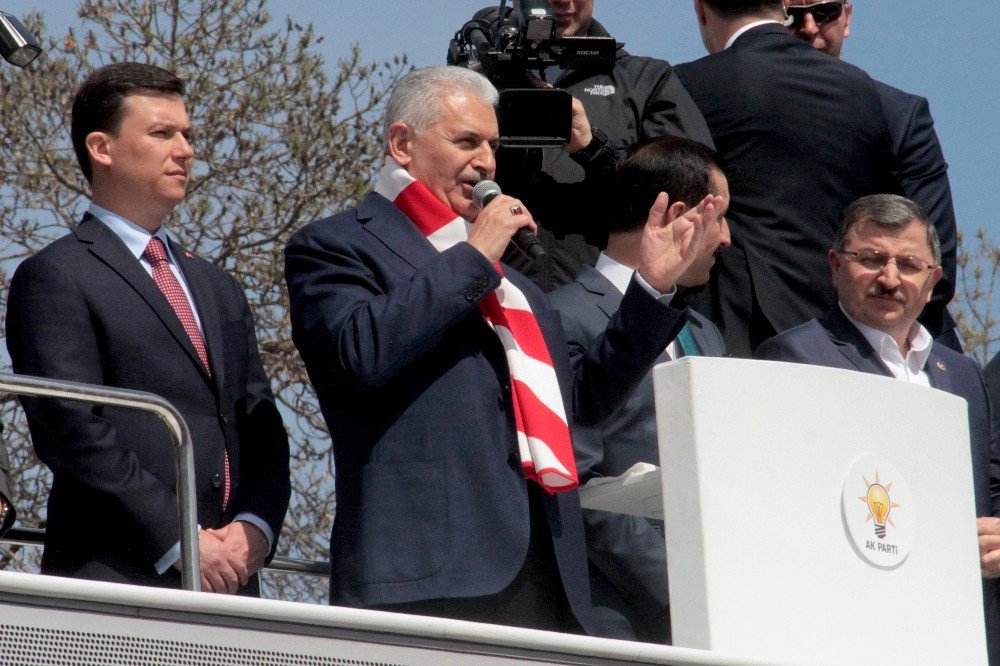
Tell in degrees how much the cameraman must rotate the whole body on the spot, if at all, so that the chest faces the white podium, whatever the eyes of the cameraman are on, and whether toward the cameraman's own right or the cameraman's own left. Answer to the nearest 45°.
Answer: approximately 45° to the cameraman's own left

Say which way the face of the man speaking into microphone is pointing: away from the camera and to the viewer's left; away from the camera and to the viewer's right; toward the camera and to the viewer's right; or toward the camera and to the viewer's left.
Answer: toward the camera and to the viewer's right

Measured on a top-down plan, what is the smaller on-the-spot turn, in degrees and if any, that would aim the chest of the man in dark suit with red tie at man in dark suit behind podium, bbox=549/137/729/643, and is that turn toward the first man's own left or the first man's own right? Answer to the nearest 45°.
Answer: approximately 45° to the first man's own left

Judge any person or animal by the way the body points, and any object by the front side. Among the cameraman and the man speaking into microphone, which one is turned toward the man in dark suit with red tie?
the cameraman

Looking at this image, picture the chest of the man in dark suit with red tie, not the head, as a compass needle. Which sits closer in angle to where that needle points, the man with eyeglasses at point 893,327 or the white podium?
the white podium

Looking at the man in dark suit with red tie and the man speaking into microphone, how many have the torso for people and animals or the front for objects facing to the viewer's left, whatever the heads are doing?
0

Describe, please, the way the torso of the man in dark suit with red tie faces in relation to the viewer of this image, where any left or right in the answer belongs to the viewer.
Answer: facing the viewer and to the right of the viewer

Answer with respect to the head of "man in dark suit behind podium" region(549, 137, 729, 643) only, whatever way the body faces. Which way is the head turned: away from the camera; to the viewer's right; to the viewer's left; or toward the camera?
to the viewer's right

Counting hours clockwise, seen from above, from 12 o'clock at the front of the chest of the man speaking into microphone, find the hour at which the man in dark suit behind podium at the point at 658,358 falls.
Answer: The man in dark suit behind podium is roughly at 9 o'clock from the man speaking into microphone.

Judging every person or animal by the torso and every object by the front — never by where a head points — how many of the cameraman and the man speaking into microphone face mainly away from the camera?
0
